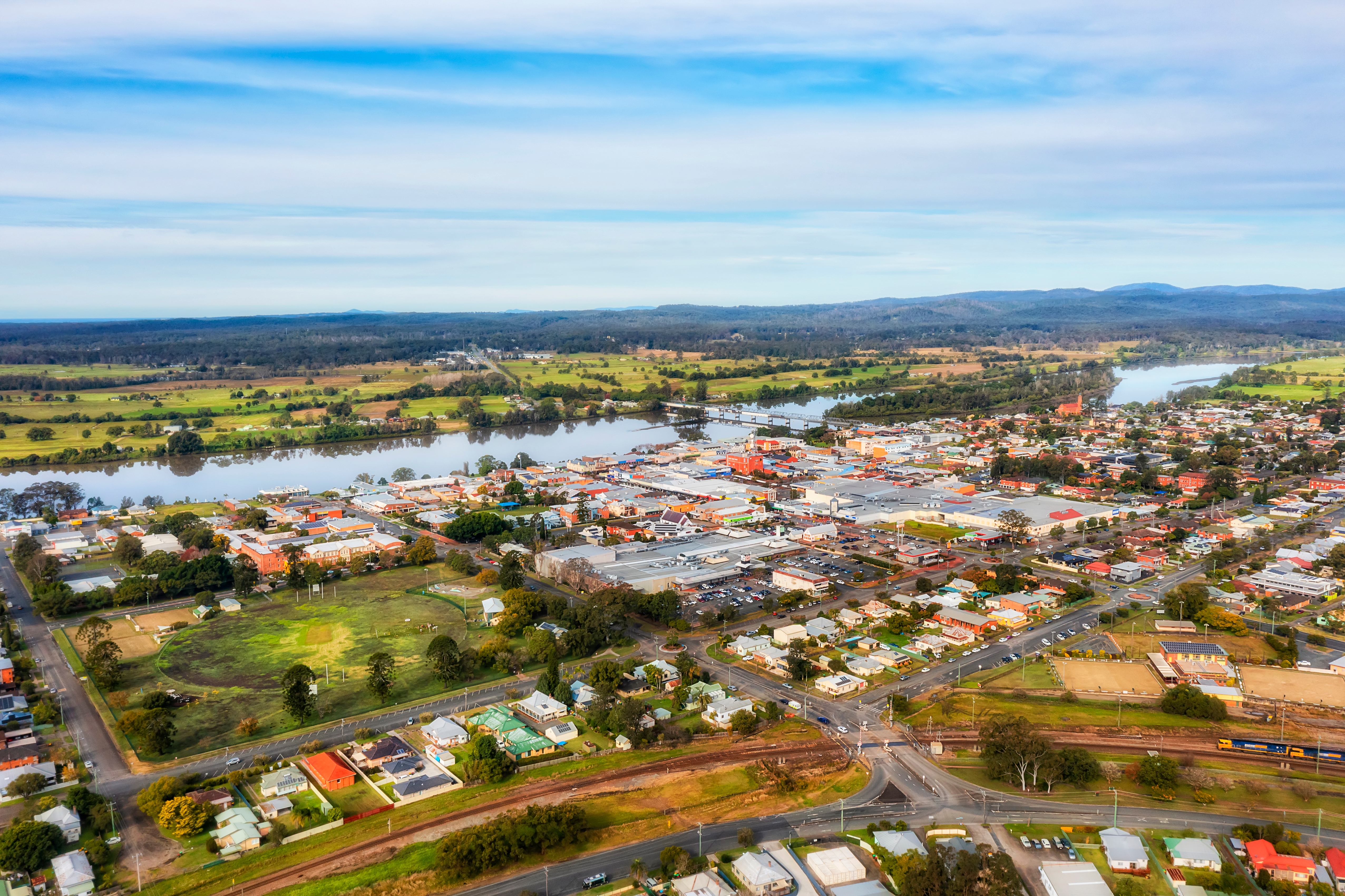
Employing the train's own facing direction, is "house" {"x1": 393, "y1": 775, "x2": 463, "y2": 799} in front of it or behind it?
in front

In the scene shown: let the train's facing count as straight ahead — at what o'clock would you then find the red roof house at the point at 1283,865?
The red roof house is roughly at 9 o'clock from the train.

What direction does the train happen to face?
to the viewer's left

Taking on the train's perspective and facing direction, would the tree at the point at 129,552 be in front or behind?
in front

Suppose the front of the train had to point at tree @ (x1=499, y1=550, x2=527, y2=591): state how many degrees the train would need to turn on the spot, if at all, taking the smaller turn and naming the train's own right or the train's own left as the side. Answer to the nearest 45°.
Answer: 0° — it already faces it

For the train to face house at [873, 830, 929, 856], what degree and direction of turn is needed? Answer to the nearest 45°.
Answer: approximately 45° to its left

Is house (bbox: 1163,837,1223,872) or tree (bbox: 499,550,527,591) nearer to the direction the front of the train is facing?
the tree

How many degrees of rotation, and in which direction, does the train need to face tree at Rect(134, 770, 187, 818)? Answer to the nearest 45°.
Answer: approximately 45° to its left

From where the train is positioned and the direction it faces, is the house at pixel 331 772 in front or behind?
in front

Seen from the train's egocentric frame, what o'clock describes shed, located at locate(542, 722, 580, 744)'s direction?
The shed is roughly at 11 o'clock from the train.

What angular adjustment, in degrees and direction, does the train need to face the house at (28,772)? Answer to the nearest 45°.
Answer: approximately 45° to its left

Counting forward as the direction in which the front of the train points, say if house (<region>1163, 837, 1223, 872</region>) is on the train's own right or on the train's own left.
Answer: on the train's own left

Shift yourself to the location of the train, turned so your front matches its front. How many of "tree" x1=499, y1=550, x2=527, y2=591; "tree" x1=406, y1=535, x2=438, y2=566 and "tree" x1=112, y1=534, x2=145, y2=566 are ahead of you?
3
